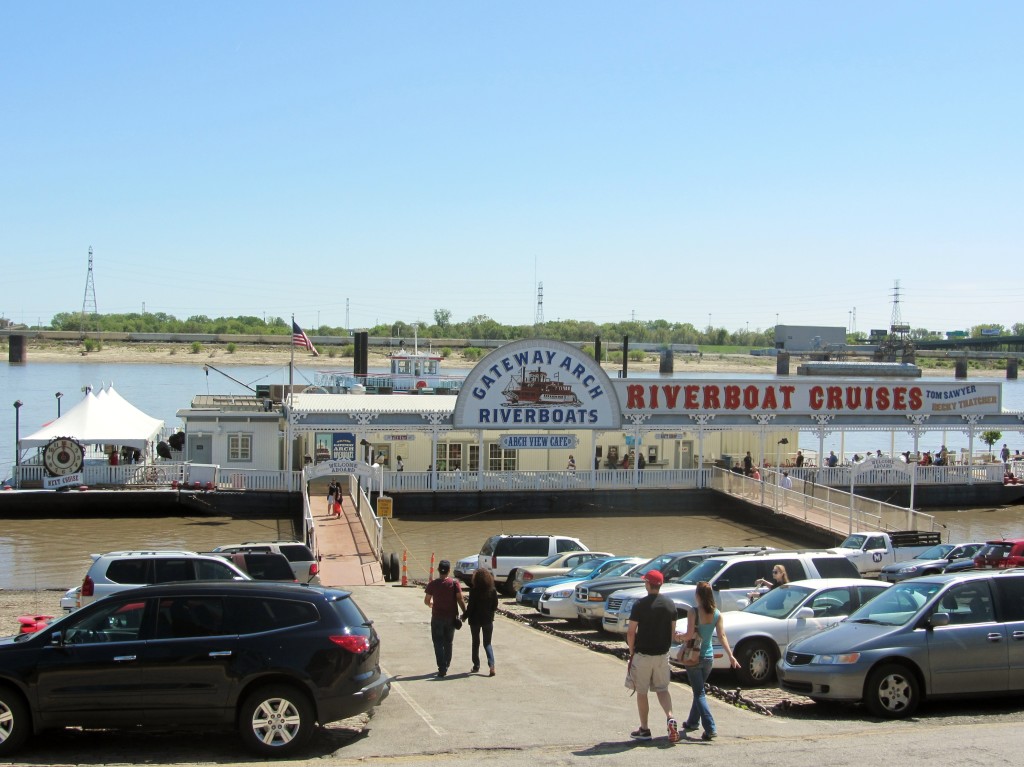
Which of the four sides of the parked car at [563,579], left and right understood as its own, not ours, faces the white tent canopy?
right

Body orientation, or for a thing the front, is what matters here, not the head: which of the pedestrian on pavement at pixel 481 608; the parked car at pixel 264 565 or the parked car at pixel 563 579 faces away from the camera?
the pedestrian on pavement

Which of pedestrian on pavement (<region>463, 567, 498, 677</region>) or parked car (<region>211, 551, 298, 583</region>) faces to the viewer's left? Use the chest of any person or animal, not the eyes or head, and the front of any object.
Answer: the parked car

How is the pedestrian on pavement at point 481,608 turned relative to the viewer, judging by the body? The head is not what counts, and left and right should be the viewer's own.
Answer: facing away from the viewer

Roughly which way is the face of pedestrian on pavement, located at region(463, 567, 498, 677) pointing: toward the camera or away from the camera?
away from the camera

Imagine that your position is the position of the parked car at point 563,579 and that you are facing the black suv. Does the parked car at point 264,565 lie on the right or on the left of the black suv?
right

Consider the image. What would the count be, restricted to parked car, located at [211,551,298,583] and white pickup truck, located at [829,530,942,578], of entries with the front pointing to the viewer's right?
0

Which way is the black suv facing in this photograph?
to the viewer's left

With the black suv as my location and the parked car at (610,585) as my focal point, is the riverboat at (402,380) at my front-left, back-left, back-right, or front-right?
front-left

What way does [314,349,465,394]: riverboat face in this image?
to the viewer's left

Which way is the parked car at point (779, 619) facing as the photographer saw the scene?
facing the viewer and to the left of the viewer

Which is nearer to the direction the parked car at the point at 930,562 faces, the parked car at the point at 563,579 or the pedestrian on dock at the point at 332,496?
the parked car

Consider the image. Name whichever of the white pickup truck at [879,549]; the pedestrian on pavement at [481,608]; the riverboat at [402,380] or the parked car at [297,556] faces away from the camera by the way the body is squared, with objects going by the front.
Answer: the pedestrian on pavement
